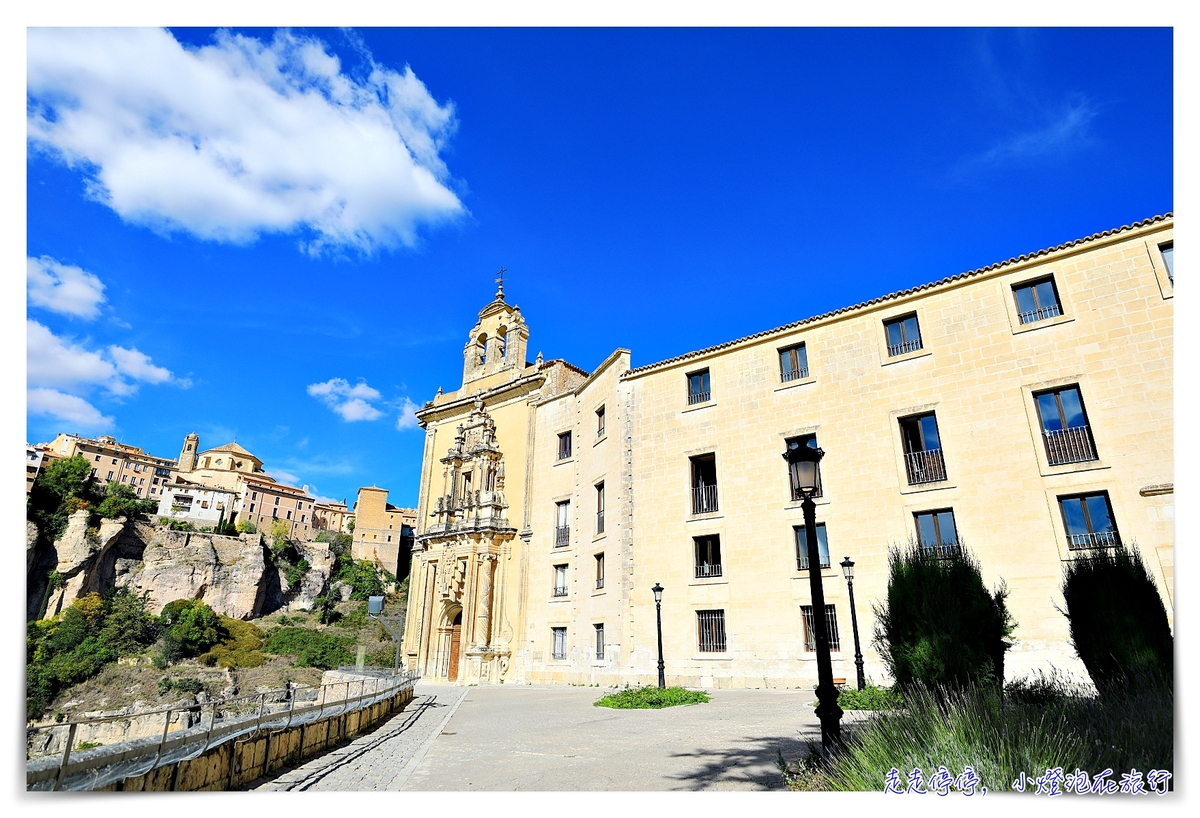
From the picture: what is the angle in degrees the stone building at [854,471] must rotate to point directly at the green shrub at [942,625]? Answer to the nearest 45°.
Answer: approximately 45° to its left

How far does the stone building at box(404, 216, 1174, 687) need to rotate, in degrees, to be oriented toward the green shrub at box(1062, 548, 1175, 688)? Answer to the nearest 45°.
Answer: approximately 45° to its left

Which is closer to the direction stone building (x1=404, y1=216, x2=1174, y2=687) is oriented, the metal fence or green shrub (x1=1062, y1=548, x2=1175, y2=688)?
the metal fence

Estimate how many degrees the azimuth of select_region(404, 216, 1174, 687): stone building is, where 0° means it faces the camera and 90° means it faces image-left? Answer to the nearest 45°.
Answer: approximately 45°

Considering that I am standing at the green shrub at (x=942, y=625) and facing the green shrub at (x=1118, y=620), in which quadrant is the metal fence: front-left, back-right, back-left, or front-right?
back-right

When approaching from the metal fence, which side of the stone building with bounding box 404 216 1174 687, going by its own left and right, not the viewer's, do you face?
front

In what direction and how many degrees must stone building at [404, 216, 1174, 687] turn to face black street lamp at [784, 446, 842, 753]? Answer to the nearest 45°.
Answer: approximately 45° to its left
